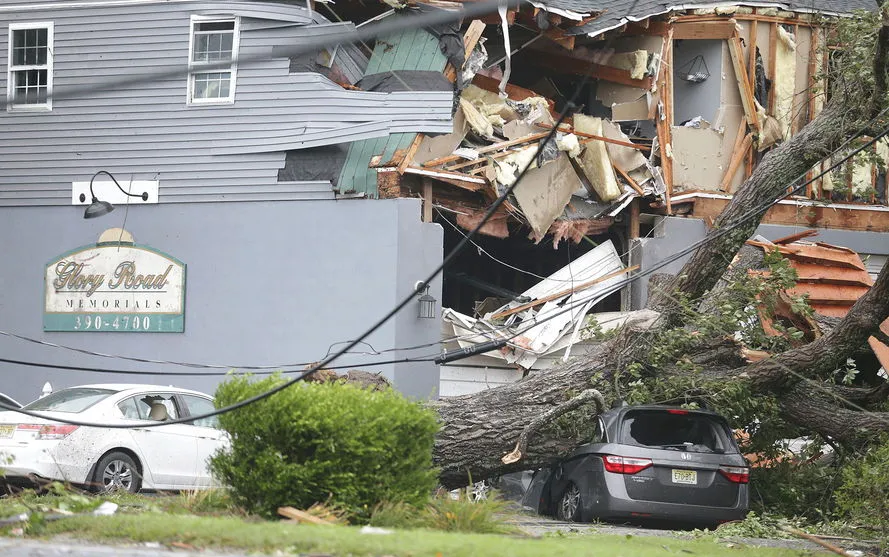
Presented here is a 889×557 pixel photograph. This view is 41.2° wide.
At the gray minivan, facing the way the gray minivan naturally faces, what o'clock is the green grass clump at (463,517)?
The green grass clump is roughly at 8 o'clock from the gray minivan.

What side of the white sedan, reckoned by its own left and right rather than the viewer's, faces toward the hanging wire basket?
front

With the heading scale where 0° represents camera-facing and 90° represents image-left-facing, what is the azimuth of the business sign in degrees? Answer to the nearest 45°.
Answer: approximately 0°

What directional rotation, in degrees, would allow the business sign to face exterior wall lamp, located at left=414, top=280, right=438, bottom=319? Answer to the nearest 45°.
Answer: approximately 45° to its left

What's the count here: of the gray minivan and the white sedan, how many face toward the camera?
0

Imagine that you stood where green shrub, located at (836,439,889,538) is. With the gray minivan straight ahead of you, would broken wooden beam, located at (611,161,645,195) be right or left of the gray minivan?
right

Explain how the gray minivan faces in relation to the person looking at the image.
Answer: facing away from the viewer and to the left of the viewer

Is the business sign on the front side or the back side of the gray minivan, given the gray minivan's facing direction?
on the front side

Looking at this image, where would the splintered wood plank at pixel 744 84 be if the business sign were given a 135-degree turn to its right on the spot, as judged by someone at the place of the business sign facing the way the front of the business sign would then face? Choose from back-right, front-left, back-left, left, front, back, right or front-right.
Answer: back-right

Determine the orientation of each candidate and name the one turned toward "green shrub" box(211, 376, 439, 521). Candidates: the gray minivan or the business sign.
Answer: the business sign

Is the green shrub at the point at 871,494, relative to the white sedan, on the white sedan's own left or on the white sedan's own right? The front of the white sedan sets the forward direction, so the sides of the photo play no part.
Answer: on the white sedan's own right

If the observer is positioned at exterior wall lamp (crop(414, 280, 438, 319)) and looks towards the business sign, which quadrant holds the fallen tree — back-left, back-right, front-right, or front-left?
back-left

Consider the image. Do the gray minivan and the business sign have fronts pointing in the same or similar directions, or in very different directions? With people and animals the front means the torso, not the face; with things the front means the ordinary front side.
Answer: very different directions

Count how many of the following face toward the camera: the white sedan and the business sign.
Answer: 1
